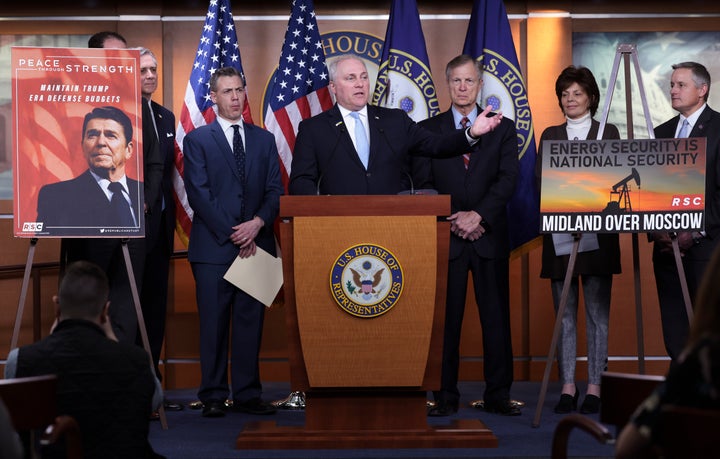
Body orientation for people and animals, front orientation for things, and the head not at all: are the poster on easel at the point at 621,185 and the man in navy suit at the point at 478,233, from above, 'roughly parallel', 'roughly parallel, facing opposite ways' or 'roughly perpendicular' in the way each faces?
roughly parallel

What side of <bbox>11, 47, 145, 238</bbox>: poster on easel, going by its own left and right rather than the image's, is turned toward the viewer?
front

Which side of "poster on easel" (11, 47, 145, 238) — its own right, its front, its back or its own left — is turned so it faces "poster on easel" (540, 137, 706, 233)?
left

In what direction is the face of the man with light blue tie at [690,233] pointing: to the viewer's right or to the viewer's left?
to the viewer's left

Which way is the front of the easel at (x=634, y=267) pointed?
toward the camera

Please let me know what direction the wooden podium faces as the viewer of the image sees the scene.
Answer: facing the viewer

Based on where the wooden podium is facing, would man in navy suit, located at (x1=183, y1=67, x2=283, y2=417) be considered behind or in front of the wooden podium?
behind

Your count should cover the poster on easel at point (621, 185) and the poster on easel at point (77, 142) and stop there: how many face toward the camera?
2

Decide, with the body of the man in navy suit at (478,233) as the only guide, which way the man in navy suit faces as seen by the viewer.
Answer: toward the camera

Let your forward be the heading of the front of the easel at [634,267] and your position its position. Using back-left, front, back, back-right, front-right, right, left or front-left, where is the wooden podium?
front-right

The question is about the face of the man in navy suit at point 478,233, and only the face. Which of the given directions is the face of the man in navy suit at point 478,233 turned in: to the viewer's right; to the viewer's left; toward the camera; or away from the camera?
toward the camera

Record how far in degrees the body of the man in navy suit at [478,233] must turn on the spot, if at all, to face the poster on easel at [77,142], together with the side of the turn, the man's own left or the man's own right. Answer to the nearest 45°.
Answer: approximately 90° to the man's own right

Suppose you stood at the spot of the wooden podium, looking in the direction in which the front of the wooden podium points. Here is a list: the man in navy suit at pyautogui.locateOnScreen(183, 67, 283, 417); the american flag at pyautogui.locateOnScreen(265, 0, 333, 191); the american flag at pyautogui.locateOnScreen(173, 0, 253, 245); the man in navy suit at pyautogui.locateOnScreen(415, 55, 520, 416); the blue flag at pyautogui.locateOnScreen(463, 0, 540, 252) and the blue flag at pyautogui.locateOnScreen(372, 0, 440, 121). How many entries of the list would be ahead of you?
0

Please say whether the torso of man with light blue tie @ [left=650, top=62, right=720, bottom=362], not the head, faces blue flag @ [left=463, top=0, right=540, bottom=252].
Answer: no
